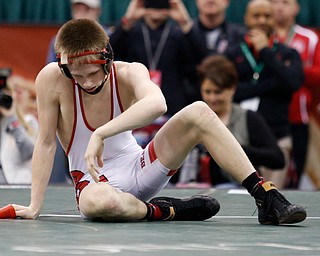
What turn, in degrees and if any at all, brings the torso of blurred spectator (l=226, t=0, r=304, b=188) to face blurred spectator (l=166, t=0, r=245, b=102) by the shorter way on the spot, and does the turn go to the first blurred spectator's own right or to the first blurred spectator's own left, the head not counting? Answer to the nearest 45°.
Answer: approximately 90° to the first blurred spectator's own right

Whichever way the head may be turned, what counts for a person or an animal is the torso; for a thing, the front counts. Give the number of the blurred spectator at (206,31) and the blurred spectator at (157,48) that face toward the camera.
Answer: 2

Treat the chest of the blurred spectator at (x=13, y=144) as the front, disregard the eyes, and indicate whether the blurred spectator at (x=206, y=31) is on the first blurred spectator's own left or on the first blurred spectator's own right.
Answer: on the first blurred spectator's own left

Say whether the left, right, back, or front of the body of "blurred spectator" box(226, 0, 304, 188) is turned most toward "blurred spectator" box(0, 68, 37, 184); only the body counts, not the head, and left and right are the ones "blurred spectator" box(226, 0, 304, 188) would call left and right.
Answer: right

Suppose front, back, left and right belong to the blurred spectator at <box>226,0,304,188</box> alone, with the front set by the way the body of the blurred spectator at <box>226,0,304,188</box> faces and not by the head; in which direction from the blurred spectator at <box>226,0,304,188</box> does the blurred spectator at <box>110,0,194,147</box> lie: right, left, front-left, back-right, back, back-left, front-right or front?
right
